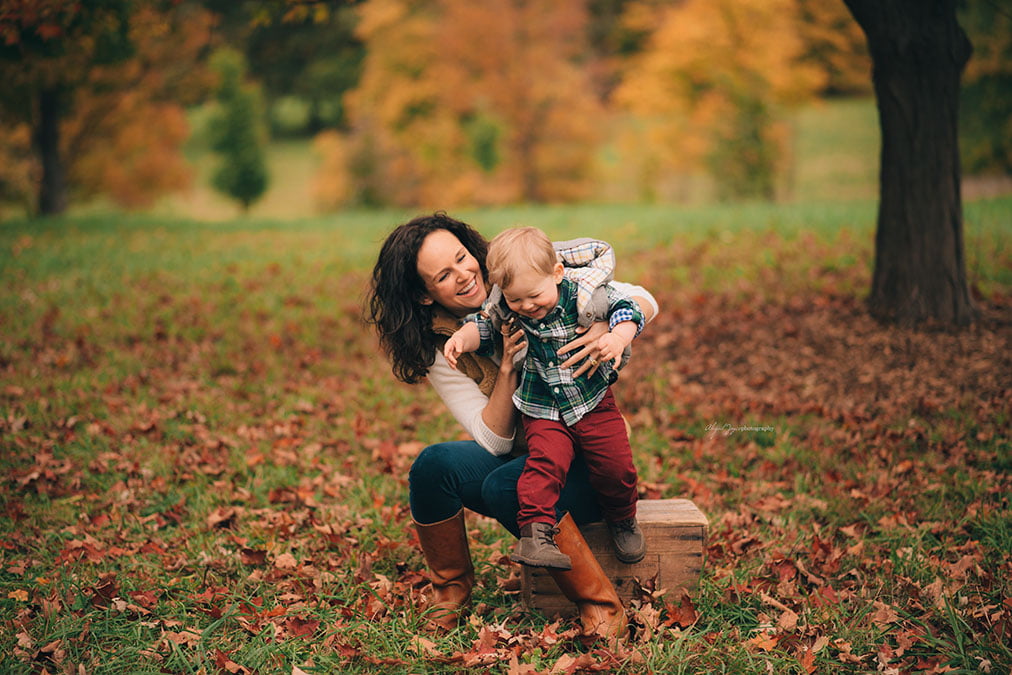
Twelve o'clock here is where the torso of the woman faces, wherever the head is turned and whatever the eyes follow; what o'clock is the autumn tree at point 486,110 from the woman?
The autumn tree is roughly at 6 o'clock from the woman.

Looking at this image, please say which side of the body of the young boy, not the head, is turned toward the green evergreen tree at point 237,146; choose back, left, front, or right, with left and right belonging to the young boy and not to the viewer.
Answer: back

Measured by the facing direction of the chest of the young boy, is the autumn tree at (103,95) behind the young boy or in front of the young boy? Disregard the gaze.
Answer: behind

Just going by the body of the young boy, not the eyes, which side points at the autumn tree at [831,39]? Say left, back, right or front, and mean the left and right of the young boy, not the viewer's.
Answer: back

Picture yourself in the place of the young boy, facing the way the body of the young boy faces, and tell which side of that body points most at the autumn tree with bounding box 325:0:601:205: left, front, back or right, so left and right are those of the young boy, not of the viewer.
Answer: back

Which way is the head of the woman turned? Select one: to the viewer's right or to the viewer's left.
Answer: to the viewer's right

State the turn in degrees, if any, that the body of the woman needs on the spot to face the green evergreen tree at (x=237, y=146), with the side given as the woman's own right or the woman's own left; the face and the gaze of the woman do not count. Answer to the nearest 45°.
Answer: approximately 180°

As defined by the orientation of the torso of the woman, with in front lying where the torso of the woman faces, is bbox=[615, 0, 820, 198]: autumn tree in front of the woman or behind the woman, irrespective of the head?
behind

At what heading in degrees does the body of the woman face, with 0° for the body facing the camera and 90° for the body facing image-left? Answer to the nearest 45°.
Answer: approximately 0°

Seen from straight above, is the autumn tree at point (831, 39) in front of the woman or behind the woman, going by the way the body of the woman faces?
behind
